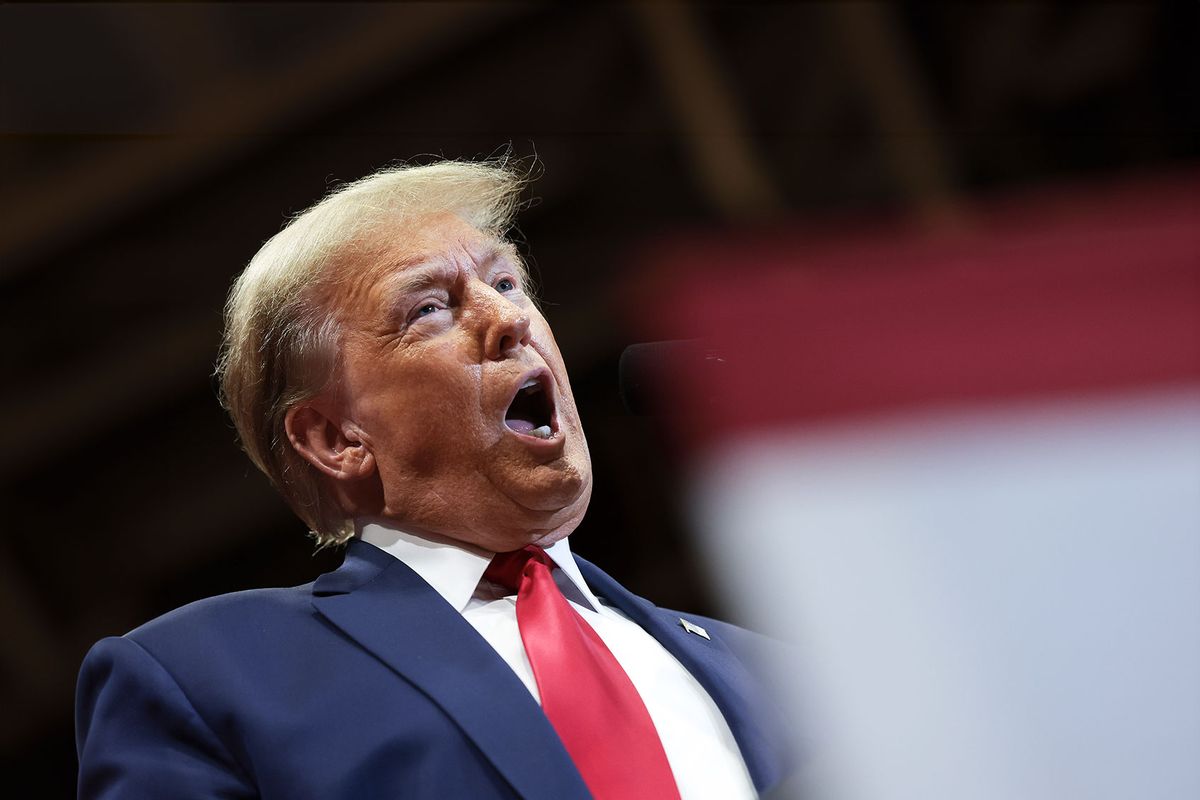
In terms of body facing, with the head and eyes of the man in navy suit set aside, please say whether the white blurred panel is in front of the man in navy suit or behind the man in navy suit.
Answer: in front

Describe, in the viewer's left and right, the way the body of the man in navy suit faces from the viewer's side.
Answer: facing the viewer and to the right of the viewer

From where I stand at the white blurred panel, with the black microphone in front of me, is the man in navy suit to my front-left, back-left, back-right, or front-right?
front-left
